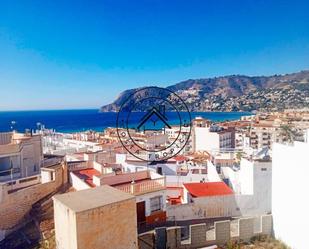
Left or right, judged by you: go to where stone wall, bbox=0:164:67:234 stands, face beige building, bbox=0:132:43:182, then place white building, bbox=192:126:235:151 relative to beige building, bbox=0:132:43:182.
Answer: right

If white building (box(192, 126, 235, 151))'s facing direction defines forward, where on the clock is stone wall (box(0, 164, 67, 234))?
The stone wall is roughly at 2 o'clock from the white building.

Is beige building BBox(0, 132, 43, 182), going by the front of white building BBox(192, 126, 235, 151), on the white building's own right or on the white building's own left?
on the white building's own right

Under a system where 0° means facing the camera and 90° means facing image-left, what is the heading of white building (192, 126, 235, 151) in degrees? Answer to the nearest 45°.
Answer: approximately 315°
